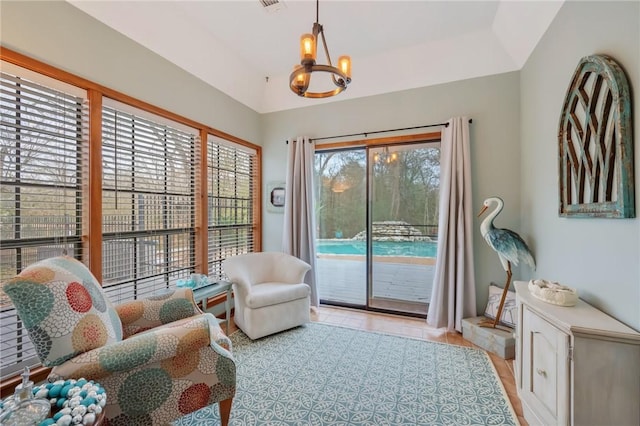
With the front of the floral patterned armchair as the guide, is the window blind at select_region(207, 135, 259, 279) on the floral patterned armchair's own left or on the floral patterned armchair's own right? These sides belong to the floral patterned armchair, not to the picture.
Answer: on the floral patterned armchair's own left

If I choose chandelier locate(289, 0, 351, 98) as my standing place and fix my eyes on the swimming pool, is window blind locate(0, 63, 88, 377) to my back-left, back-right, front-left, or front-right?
back-left

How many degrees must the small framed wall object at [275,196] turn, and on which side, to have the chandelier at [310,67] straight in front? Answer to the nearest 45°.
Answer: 0° — it already faces it

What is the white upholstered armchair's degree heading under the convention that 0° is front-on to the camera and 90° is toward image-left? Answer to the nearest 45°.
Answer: approximately 315°

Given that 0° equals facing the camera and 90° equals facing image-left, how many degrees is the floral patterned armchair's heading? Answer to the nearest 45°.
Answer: approximately 270°

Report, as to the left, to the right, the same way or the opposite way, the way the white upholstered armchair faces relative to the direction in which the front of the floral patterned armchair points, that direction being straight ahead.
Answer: to the right

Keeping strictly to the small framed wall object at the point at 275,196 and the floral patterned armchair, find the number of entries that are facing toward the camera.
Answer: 1

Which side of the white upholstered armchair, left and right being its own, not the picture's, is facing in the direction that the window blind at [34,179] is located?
right
